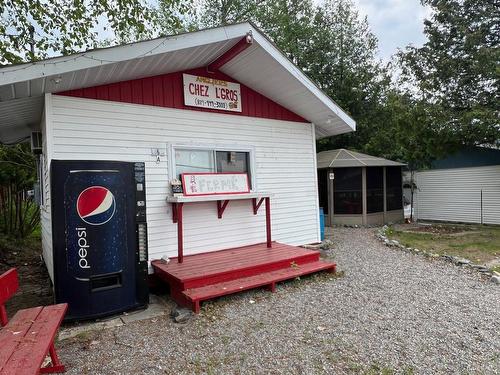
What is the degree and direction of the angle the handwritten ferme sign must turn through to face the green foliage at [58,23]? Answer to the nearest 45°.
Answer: approximately 180°

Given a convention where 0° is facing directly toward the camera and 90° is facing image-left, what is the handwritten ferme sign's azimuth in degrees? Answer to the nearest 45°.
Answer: approximately 315°

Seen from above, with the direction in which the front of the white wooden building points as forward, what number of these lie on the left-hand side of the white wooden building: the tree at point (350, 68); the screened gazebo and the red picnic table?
2

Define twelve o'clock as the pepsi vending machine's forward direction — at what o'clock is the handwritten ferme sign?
The handwritten ferme sign is roughly at 8 o'clock from the pepsi vending machine.

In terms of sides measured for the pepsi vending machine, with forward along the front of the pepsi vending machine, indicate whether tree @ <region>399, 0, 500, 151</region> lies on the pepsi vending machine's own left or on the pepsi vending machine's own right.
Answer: on the pepsi vending machine's own left

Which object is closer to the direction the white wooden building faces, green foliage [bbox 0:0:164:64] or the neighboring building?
the neighboring building

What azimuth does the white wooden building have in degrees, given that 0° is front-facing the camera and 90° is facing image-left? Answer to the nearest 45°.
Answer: approximately 315°

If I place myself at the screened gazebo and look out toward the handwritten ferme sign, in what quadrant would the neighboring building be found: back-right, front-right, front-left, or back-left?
back-left

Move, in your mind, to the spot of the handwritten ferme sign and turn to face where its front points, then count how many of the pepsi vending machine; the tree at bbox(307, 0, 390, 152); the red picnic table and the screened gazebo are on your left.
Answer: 2

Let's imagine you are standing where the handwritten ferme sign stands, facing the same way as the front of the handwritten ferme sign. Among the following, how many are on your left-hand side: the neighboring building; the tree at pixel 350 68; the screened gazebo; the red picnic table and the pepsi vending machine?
3
